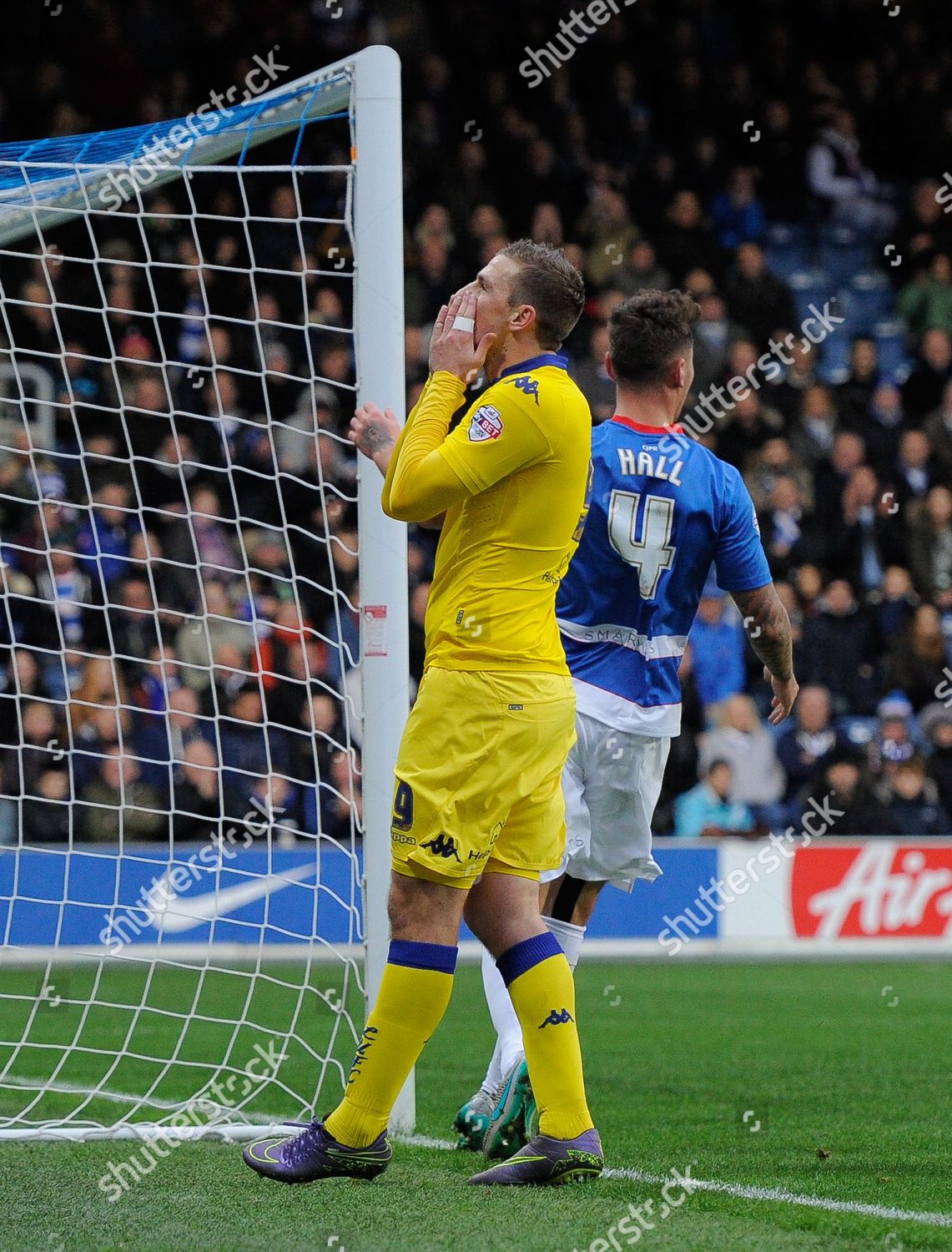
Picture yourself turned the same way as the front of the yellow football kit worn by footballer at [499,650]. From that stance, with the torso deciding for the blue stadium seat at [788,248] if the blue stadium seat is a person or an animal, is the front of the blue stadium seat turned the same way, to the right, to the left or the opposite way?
to the left

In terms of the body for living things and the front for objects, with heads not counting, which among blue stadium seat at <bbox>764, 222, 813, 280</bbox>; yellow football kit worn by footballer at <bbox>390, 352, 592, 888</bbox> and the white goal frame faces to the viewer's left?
the yellow football kit worn by footballer

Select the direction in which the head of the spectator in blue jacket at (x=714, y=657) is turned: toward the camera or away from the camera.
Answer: toward the camera

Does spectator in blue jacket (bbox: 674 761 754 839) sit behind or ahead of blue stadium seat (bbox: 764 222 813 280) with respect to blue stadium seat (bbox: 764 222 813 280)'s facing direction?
ahead

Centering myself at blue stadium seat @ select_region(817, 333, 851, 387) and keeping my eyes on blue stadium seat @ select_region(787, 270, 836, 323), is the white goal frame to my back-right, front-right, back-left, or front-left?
back-left

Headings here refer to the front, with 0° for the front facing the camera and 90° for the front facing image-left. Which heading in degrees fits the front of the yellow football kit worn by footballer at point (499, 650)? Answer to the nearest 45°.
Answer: approximately 90°

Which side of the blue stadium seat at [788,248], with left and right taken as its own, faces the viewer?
front

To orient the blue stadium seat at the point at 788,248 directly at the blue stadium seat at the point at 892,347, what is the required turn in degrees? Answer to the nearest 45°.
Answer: approximately 45° to its left

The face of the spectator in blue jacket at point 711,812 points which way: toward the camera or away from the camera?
toward the camera

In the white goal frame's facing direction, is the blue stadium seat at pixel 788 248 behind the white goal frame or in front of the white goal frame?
in front

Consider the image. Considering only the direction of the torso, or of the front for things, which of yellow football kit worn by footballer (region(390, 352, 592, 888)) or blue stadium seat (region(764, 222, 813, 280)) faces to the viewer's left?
the yellow football kit worn by footballer
